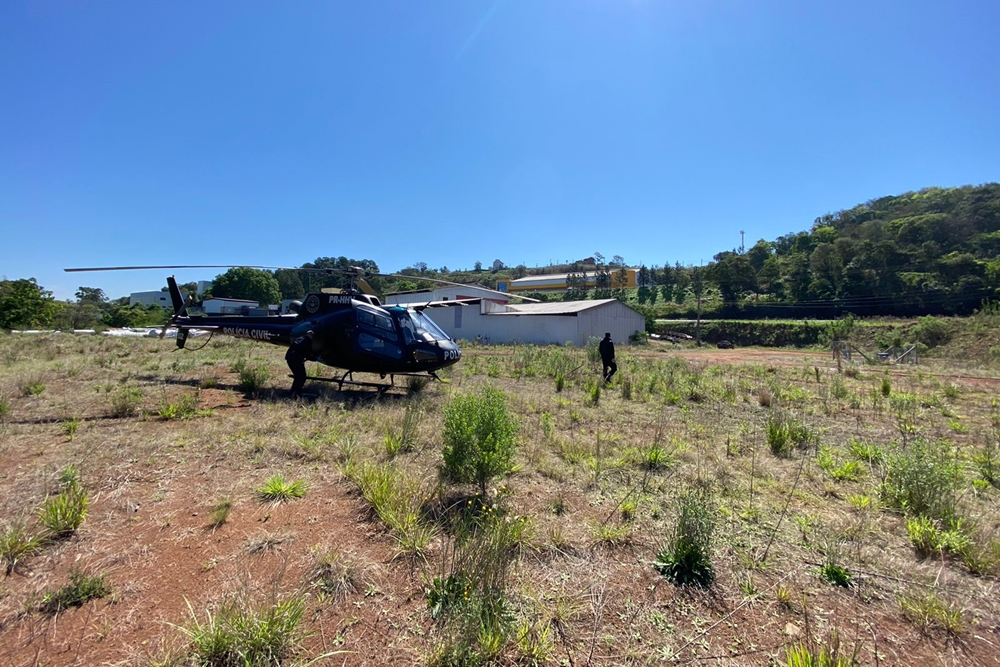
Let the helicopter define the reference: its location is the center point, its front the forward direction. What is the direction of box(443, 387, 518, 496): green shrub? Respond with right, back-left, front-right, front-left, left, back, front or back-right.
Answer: front-right

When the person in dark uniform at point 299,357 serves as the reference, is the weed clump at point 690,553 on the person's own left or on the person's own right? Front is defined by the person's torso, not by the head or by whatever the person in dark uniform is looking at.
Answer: on the person's own right

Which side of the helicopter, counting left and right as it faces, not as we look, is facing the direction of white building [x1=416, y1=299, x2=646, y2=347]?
left

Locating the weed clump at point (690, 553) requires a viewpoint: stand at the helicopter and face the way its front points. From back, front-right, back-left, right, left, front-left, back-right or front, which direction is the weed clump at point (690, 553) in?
front-right

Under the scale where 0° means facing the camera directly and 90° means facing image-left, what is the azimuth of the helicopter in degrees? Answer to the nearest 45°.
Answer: approximately 315°
